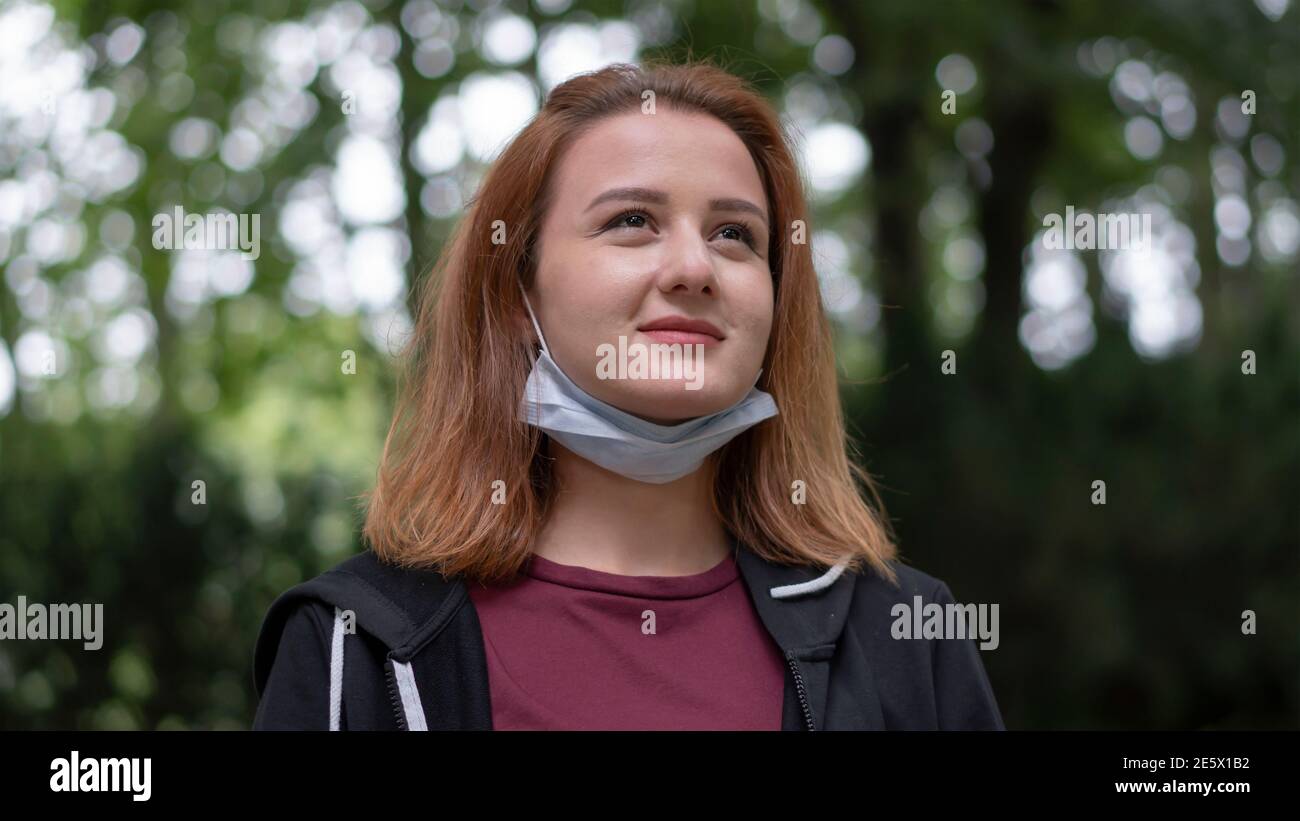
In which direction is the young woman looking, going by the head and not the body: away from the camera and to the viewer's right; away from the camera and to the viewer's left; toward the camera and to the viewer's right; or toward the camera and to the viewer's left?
toward the camera and to the viewer's right

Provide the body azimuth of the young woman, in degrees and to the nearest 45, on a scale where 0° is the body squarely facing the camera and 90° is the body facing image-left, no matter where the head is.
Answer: approximately 0°
